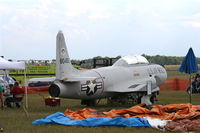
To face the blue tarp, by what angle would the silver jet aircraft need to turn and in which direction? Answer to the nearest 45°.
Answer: approximately 135° to its right

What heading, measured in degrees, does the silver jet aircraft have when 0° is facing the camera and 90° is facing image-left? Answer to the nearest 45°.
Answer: approximately 225°

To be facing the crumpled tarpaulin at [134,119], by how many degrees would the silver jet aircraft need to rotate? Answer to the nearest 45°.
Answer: approximately 135° to its right
